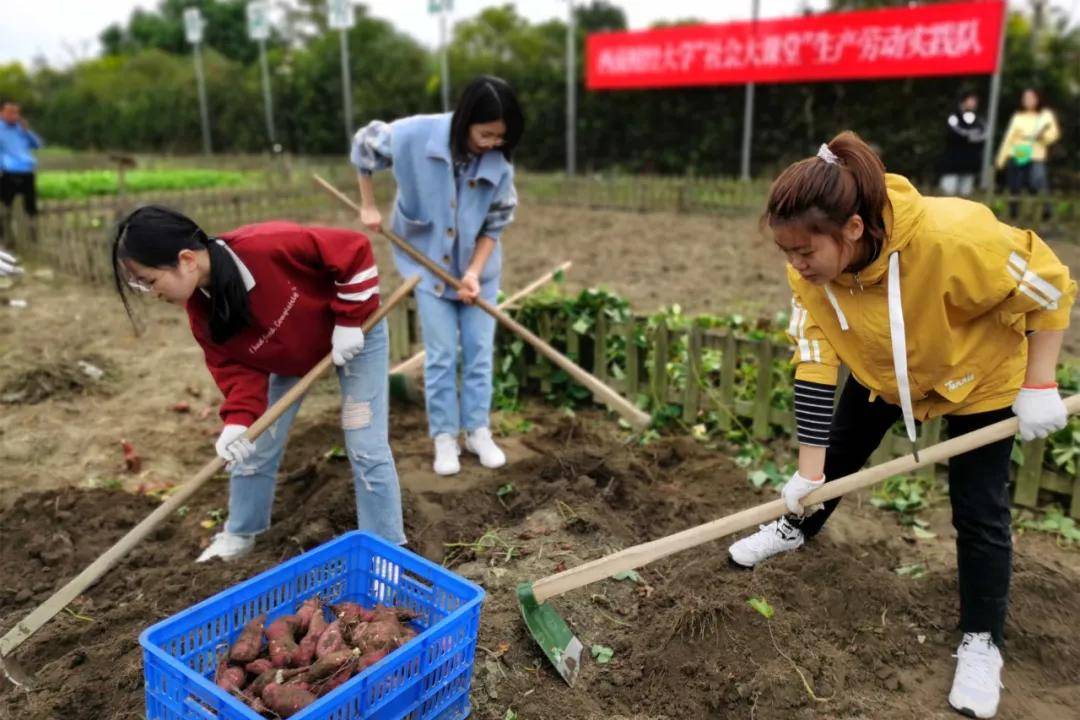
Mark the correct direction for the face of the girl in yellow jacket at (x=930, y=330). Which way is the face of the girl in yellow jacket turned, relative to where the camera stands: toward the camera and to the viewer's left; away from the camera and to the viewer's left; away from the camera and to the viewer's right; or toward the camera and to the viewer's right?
toward the camera and to the viewer's left

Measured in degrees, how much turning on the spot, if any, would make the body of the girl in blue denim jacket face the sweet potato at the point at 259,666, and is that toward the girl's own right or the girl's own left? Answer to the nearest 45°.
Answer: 0° — they already face it

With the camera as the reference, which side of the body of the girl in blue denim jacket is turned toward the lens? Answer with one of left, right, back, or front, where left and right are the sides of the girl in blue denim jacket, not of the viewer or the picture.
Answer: front

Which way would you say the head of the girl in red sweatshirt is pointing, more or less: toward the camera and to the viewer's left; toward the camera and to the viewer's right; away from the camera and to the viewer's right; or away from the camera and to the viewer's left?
toward the camera and to the viewer's left

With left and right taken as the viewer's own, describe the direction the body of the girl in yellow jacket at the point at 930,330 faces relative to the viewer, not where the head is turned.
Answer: facing the viewer and to the left of the viewer

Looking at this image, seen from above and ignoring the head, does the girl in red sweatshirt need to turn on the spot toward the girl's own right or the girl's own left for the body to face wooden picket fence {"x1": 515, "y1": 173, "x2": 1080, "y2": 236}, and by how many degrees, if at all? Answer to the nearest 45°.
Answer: approximately 180°

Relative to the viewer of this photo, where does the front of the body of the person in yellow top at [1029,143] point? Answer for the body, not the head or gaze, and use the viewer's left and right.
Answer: facing the viewer

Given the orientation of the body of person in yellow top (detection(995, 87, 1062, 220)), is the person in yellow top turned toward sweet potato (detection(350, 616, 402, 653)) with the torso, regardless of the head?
yes

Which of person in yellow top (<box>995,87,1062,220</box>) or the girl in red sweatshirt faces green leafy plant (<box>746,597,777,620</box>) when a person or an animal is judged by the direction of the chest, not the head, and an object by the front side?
the person in yellow top

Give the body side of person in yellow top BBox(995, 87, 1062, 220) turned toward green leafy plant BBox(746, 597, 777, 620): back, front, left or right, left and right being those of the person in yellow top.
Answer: front
